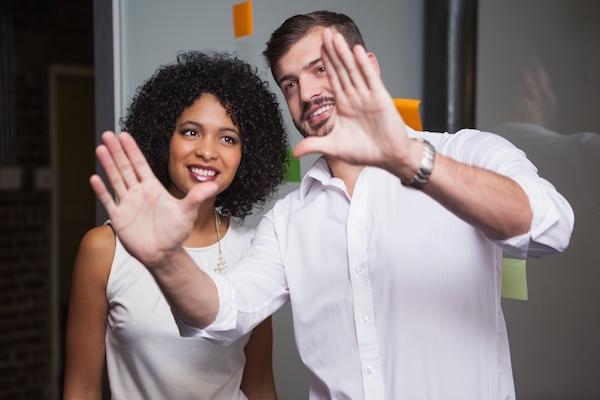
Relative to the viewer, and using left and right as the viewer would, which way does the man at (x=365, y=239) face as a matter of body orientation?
facing the viewer and to the left of the viewer

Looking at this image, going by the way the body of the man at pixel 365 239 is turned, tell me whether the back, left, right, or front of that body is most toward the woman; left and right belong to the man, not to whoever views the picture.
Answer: right

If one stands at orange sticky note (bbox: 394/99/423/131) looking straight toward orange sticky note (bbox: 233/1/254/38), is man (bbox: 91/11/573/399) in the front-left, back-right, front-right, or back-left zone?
front-left

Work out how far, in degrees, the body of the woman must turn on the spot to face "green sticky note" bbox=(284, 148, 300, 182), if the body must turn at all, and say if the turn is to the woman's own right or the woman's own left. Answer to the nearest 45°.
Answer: approximately 90° to the woman's own left

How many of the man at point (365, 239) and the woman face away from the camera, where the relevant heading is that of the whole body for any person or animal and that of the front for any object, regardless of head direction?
0

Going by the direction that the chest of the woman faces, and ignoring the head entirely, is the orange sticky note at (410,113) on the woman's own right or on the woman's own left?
on the woman's own left

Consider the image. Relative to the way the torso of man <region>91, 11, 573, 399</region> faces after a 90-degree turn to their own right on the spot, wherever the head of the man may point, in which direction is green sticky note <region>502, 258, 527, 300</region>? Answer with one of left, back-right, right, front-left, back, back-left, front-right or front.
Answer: right

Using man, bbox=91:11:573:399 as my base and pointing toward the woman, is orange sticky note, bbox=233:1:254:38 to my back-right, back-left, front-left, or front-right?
front-right

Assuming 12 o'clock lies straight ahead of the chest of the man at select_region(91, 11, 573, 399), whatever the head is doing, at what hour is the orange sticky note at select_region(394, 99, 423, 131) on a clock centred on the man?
The orange sticky note is roughly at 5 o'clock from the man.

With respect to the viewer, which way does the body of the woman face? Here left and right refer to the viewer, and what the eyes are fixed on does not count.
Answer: facing the viewer and to the right of the viewer
